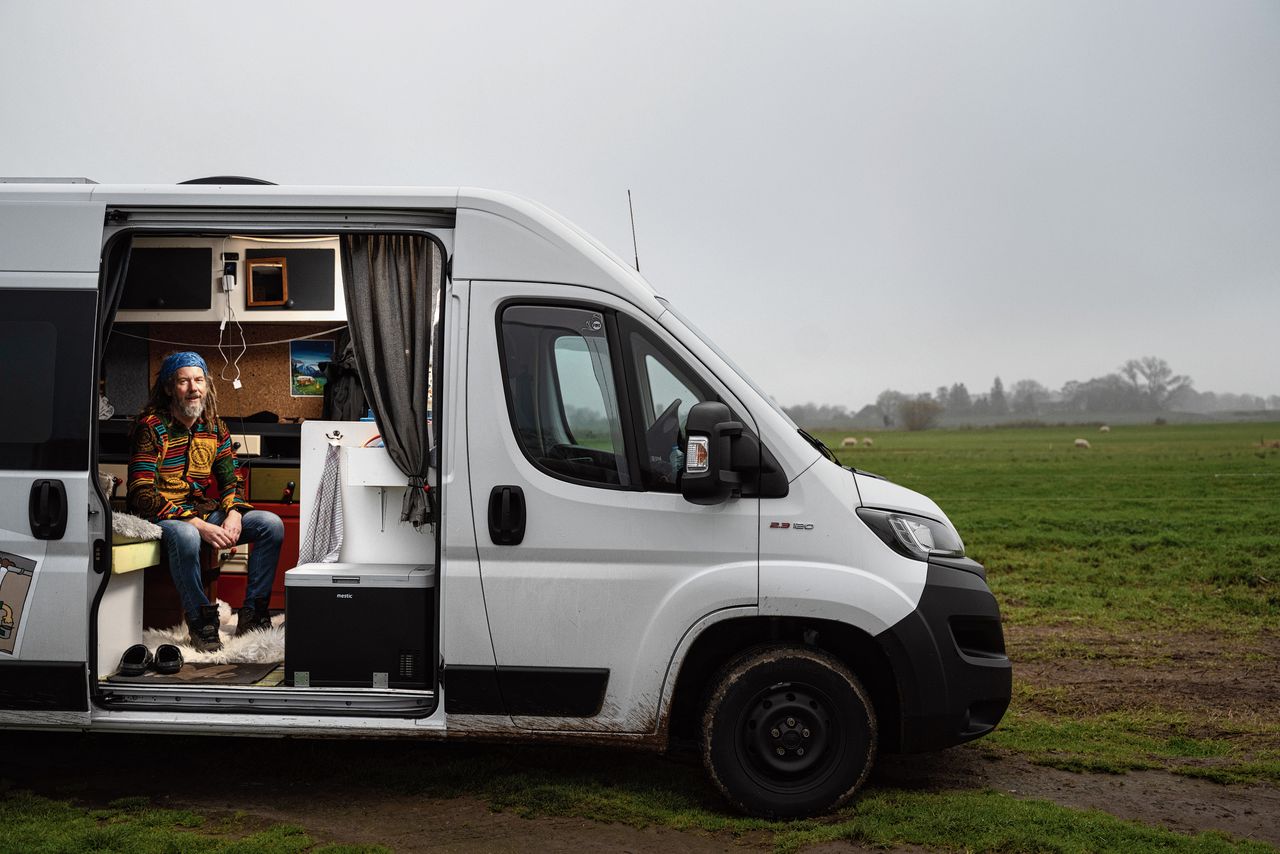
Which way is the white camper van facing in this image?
to the viewer's right

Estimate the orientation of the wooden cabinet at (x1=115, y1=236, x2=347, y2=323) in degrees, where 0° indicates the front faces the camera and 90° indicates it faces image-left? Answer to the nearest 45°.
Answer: approximately 0°

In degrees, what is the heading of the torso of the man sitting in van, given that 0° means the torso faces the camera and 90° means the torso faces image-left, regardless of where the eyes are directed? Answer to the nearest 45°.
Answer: approximately 315°

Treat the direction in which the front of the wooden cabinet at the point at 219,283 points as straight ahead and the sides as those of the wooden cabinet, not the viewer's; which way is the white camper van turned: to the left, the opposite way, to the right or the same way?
to the left

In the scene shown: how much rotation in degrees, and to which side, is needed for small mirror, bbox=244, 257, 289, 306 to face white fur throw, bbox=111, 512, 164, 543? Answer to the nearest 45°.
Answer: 0° — it already faces it

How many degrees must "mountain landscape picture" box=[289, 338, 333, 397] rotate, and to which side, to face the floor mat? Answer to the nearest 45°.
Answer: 0° — it already faces it
